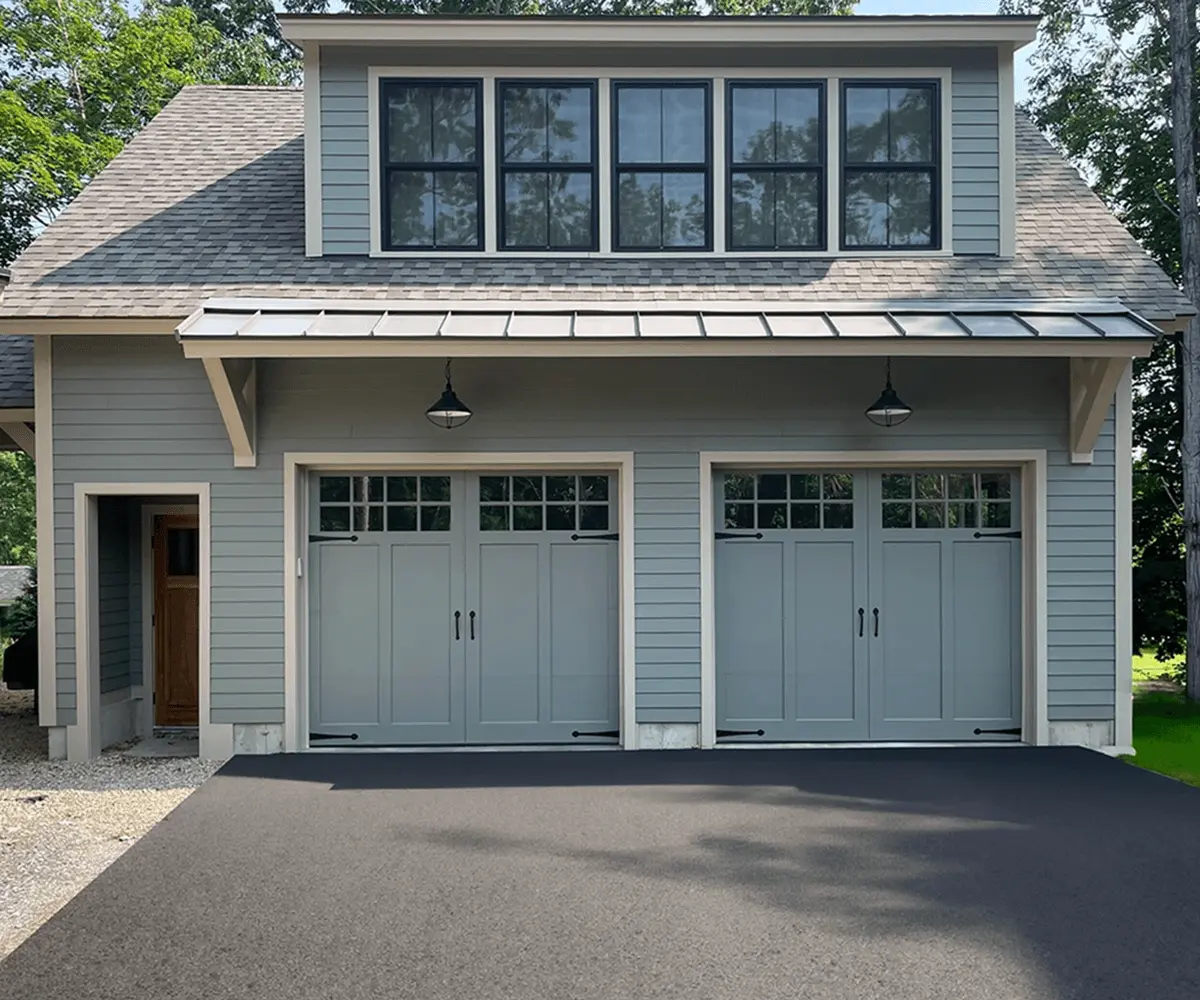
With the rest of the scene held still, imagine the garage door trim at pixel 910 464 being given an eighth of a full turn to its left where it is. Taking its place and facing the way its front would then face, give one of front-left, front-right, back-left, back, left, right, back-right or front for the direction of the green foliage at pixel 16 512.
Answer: back

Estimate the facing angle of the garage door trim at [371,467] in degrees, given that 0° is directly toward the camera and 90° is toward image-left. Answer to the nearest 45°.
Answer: approximately 0°

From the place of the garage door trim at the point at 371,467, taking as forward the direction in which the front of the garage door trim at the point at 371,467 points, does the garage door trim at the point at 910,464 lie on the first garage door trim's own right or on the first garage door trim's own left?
on the first garage door trim's own left

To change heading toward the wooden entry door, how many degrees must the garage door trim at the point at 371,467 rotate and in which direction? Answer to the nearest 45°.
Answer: approximately 135° to its right

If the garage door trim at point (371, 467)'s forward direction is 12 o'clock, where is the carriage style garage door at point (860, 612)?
The carriage style garage door is roughly at 9 o'clock from the garage door trim.

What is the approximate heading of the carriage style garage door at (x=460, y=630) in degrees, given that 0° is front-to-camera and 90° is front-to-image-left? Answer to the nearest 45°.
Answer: approximately 0°

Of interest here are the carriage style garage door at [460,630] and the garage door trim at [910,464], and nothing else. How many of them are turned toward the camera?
2
